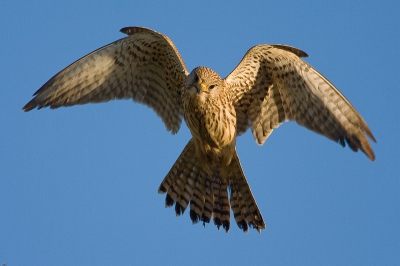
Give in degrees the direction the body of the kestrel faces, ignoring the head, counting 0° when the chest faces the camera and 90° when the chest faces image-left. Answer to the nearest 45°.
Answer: approximately 0°
